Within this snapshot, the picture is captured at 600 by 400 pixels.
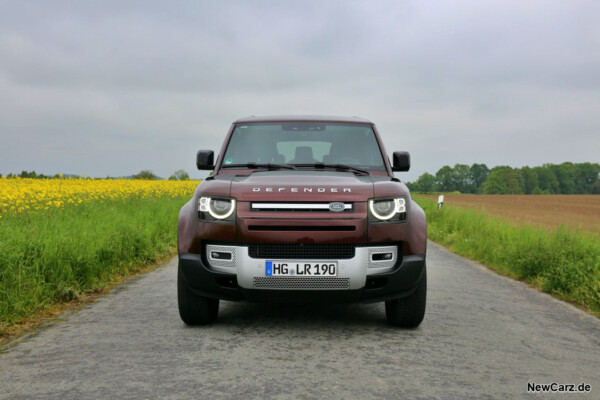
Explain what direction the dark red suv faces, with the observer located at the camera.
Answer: facing the viewer
